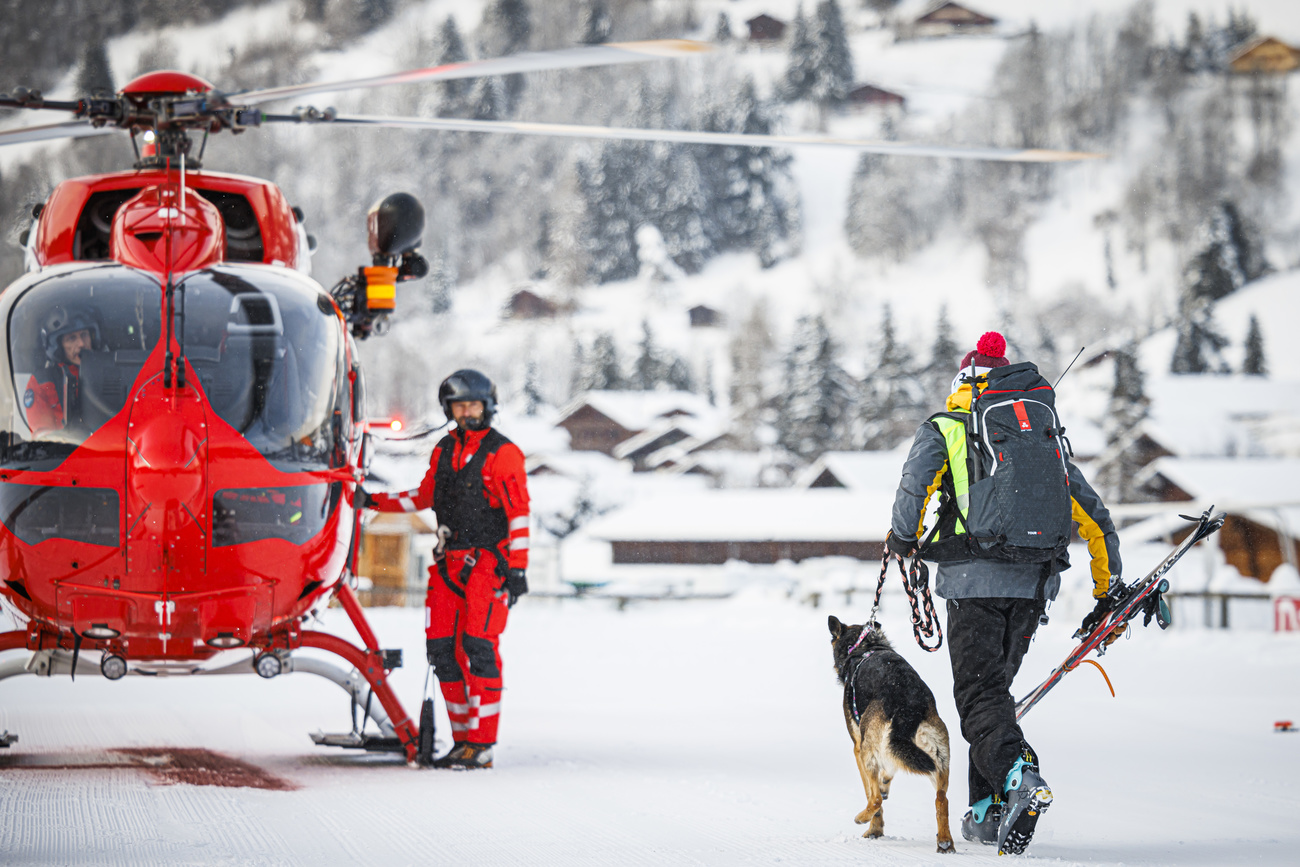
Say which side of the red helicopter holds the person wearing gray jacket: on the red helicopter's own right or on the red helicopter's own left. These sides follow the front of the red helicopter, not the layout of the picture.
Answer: on the red helicopter's own left

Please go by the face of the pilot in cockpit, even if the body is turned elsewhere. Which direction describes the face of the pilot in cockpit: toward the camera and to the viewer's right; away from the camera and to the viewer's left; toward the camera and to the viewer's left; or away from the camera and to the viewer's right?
toward the camera and to the viewer's right

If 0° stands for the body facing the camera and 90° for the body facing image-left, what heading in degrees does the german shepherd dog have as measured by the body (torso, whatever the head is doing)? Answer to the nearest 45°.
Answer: approximately 135°

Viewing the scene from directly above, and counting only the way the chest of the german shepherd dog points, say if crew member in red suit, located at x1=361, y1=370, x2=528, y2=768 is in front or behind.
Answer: in front

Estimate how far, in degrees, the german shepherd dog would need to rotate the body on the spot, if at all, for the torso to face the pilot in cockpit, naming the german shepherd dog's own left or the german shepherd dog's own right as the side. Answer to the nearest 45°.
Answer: approximately 45° to the german shepherd dog's own left

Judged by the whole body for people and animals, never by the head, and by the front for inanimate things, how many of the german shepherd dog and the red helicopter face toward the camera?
1

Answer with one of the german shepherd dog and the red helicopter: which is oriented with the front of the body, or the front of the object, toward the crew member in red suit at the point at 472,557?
the german shepherd dog

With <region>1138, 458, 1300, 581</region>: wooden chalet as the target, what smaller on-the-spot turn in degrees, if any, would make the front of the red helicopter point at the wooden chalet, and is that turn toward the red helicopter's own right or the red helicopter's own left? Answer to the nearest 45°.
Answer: approximately 135° to the red helicopter's own left

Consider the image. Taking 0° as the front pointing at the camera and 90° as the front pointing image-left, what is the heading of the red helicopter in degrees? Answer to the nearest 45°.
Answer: approximately 0°

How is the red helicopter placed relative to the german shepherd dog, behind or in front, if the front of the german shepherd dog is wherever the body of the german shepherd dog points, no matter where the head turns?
in front

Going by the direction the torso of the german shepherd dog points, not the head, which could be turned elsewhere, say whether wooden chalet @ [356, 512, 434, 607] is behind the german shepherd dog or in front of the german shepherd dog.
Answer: in front

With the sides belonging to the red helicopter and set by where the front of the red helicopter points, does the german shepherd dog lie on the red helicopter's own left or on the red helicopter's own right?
on the red helicopter's own left
